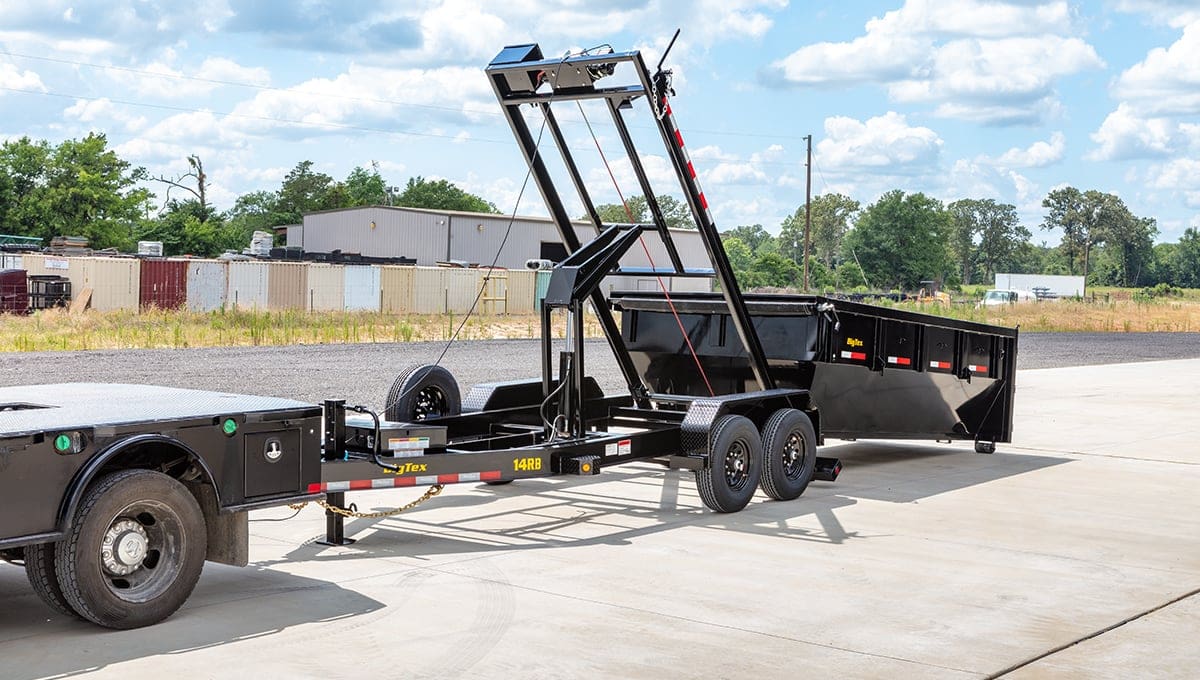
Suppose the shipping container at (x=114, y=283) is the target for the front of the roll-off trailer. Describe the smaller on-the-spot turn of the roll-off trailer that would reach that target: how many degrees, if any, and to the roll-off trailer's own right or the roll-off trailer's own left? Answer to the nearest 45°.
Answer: approximately 135° to the roll-off trailer's own right

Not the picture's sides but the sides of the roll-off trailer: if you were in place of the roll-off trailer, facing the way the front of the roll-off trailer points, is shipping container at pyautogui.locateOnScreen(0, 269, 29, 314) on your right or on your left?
on your right

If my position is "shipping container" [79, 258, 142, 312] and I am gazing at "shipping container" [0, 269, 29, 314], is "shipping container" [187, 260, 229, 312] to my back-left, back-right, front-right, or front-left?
back-left

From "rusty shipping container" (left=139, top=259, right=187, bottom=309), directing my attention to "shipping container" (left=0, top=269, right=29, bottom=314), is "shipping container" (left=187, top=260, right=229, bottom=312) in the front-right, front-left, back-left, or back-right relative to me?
back-left

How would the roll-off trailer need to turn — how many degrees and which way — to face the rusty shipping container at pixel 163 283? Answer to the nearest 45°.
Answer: approximately 135° to its right

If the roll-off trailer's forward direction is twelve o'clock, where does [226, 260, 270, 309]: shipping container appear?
The shipping container is roughly at 4 o'clock from the roll-off trailer.

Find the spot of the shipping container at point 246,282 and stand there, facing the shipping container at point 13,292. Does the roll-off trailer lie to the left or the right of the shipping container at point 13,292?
left

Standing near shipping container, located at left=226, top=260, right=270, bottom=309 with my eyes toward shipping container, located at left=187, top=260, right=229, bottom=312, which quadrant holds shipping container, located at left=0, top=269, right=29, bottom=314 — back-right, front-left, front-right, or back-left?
front-left

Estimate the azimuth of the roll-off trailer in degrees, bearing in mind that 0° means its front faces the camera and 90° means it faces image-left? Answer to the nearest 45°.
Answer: approximately 45°

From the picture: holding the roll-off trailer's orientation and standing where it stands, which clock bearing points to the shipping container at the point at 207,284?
The shipping container is roughly at 4 o'clock from the roll-off trailer.
